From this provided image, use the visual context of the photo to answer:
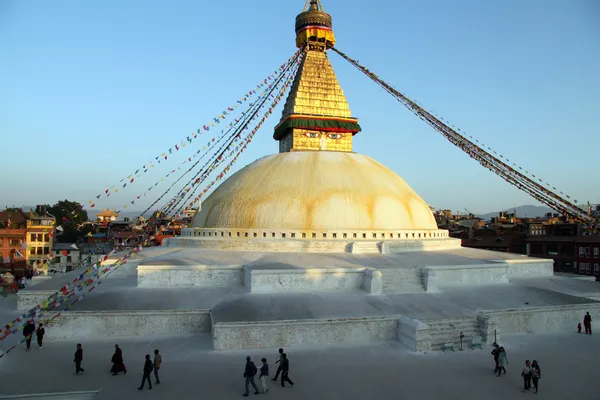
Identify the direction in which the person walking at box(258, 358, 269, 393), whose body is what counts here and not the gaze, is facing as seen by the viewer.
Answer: to the viewer's left

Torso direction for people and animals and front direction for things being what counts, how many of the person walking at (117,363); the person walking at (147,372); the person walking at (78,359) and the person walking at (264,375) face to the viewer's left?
4

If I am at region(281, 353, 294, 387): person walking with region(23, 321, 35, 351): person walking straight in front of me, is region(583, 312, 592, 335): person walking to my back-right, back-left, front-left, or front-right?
back-right

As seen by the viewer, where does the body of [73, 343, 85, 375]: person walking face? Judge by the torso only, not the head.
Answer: to the viewer's left

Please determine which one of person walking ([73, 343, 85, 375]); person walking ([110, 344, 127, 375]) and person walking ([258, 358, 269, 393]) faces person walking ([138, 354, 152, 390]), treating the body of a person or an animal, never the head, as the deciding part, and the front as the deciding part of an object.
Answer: person walking ([258, 358, 269, 393])

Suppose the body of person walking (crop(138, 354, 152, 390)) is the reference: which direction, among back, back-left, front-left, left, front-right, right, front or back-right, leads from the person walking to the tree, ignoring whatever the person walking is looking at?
right

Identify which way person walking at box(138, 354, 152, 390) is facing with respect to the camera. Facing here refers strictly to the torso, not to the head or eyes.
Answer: to the viewer's left

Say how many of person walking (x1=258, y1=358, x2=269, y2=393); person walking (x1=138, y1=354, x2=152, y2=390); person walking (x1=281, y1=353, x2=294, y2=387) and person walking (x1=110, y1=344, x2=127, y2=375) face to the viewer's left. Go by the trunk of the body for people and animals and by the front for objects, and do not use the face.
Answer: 4

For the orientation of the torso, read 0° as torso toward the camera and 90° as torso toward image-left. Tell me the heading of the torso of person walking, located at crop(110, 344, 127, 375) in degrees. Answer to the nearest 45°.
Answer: approximately 90°

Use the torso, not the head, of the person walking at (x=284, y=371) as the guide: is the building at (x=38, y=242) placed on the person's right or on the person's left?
on the person's right

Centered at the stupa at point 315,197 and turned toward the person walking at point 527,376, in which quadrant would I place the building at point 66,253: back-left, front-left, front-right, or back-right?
back-right

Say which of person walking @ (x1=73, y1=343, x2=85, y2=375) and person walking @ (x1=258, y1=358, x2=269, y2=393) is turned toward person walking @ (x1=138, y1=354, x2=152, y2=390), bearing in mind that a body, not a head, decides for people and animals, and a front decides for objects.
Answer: person walking @ (x1=258, y1=358, x2=269, y2=393)

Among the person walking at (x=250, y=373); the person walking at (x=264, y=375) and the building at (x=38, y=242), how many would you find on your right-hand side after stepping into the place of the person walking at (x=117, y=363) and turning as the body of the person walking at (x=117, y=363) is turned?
1
